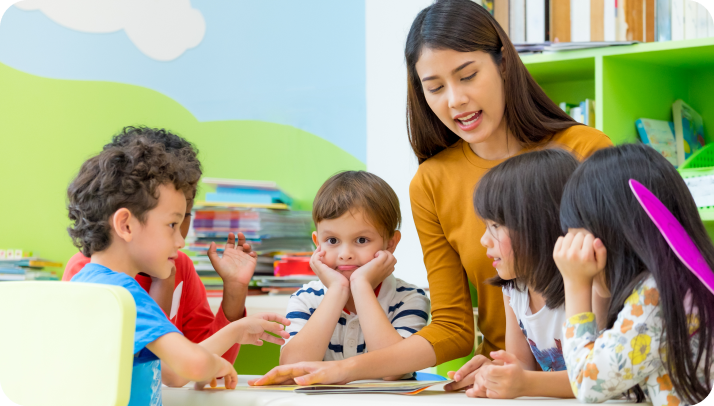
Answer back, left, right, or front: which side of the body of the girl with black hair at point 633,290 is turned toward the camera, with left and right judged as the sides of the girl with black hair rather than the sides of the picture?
left

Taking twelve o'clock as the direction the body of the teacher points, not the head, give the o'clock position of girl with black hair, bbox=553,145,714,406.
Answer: The girl with black hair is roughly at 10 o'clock from the teacher.

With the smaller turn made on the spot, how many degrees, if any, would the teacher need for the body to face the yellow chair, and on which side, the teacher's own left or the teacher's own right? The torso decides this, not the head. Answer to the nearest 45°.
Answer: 0° — they already face it

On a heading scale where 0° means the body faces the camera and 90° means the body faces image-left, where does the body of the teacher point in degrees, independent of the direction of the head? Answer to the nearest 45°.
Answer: approximately 45°

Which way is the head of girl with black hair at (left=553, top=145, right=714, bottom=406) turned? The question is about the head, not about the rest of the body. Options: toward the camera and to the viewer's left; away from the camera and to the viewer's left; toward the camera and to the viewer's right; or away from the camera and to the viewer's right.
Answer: away from the camera and to the viewer's left

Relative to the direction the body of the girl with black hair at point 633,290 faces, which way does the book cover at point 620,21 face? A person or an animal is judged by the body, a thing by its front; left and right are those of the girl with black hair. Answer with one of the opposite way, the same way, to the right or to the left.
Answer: to the left

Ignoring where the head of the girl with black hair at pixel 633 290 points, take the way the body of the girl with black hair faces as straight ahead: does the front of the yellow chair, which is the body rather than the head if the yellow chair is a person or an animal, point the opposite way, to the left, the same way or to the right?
to the right

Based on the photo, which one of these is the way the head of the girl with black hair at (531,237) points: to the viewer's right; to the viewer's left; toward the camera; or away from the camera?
to the viewer's left

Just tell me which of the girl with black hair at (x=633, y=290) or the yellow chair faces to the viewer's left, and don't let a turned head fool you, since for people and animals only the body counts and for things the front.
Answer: the girl with black hair

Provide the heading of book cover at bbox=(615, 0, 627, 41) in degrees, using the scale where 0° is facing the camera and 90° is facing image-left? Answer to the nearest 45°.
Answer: approximately 0°

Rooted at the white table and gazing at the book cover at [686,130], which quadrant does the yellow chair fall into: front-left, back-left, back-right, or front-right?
back-left

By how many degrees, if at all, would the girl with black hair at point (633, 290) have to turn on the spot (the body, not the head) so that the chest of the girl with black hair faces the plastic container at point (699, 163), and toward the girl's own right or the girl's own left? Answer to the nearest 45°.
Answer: approximately 90° to the girl's own right

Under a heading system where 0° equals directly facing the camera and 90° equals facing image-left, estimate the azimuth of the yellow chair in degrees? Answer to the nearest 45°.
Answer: approximately 225°

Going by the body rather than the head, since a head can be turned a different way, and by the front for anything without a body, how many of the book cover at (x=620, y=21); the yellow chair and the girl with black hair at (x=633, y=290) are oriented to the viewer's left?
1
